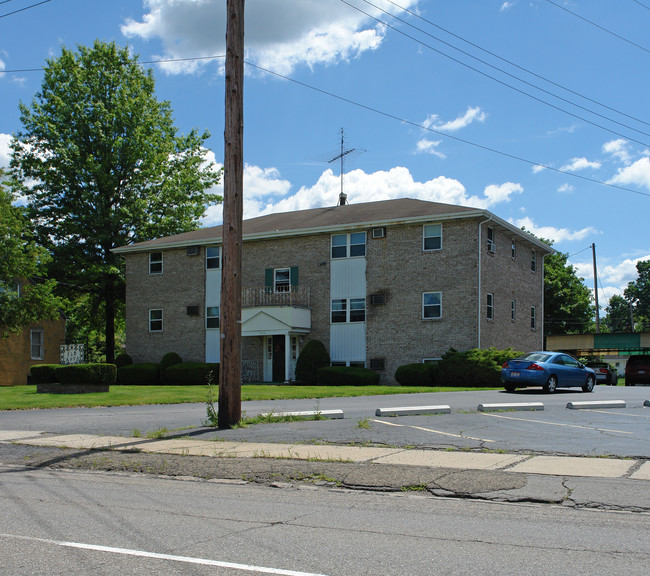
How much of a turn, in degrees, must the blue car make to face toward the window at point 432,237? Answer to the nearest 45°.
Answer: approximately 90° to its left

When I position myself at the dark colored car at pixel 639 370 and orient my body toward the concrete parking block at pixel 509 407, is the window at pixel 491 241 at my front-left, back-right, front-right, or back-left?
front-right

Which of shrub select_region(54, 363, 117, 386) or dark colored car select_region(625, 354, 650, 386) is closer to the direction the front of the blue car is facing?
the dark colored car

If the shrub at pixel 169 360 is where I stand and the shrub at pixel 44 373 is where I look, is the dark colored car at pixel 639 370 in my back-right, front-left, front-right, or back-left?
back-left

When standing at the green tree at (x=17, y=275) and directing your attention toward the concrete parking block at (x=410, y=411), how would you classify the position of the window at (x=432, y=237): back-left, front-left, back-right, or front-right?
front-left

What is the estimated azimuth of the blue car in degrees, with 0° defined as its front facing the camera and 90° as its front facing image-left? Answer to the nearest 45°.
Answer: approximately 225°
